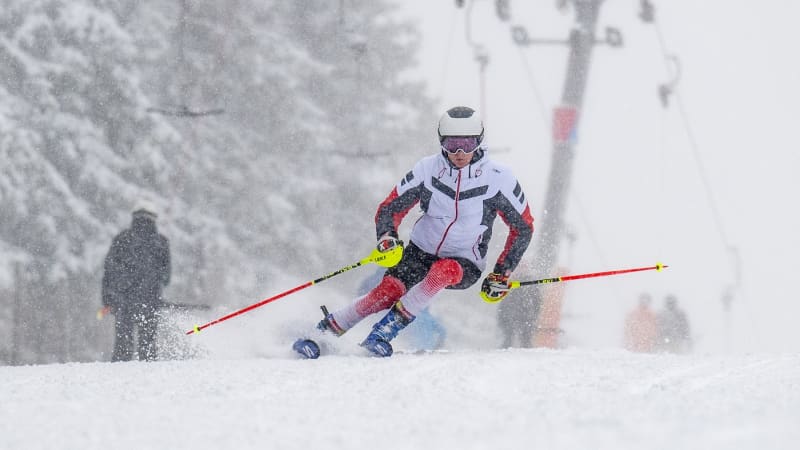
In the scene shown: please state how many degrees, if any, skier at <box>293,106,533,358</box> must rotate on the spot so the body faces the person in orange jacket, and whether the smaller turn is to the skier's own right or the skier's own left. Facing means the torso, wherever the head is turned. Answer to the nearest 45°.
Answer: approximately 135° to the skier's own left

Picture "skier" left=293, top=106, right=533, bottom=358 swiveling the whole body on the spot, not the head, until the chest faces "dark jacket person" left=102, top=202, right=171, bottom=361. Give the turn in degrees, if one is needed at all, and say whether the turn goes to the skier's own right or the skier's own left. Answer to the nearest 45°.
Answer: approximately 135° to the skier's own right

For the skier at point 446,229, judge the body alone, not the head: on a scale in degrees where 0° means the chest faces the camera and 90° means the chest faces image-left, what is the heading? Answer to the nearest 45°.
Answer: approximately 0°

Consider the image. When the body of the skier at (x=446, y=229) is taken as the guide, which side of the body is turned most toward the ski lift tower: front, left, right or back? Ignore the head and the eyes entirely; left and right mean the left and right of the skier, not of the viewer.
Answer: back

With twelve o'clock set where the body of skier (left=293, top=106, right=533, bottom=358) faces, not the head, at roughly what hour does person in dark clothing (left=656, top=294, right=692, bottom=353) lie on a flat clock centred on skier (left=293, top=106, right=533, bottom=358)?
person in dark clothing (left=656, top=294, right=692, bottom=353) is roughly at 7 o'clock from skier (left=293, top=106, right=533, bottom=358).
